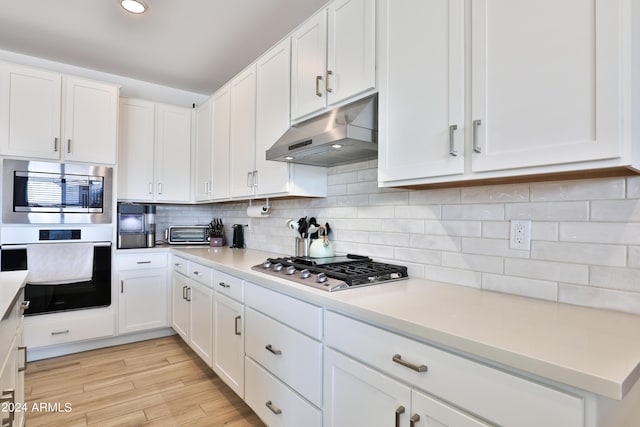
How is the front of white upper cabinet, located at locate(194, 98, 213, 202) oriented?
to the viewer's left

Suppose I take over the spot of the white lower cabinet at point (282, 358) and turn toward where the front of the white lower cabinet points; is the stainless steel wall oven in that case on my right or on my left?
on my right

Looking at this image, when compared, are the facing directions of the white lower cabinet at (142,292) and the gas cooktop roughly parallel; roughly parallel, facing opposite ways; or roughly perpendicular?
roughly perpendicular

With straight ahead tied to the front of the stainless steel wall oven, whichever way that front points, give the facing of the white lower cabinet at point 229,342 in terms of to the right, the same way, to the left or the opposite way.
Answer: to the right

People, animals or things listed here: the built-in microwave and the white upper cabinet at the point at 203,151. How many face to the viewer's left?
1

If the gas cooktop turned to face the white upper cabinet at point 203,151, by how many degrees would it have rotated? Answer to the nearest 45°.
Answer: approximately 90° to its right

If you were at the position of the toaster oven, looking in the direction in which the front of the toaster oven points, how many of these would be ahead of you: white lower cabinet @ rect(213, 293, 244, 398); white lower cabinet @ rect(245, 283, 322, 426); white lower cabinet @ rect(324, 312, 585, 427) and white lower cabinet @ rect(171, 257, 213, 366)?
4

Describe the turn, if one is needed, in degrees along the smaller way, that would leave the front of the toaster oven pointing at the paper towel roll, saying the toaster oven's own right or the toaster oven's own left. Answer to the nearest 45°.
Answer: approximately 45° to the toaster oven's own left
